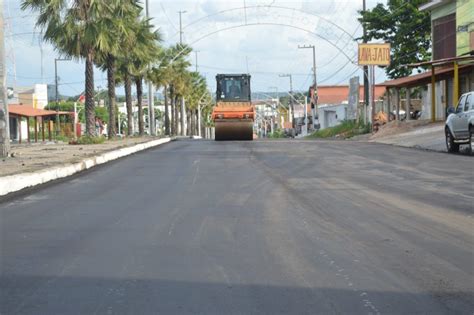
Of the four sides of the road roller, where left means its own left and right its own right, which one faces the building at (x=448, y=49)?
left

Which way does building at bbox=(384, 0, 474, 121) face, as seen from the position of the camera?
facing the viewer and to the left of the viewer

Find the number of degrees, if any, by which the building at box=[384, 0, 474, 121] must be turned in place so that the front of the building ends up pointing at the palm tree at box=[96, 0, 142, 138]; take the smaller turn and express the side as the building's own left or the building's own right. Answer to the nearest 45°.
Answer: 0° — it already faces it

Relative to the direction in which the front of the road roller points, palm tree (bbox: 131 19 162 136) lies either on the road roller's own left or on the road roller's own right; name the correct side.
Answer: on the road roller's own right

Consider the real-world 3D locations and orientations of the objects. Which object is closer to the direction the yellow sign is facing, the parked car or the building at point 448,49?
the parked car

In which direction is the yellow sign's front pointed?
toward the camera

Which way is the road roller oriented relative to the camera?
toward the camera

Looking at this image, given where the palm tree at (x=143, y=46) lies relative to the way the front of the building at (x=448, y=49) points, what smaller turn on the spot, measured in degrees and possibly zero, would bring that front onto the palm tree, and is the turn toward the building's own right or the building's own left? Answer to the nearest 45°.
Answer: approximately 45° to the building's own right

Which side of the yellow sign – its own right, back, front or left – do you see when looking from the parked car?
front

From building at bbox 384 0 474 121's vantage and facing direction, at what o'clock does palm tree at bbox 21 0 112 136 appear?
The palm tree is roughly at 12 o'clock from the building.

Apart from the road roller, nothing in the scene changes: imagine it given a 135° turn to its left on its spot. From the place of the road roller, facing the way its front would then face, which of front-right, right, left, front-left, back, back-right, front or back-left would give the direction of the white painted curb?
back-right
